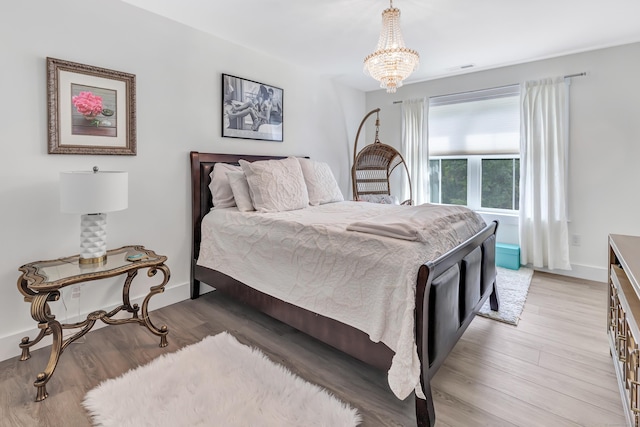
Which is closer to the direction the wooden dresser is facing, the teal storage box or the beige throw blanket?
the beige throw blanket

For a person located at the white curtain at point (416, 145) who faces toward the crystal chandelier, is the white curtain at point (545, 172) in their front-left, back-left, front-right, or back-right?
front-left

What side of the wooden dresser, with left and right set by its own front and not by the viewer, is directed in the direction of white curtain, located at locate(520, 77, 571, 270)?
right

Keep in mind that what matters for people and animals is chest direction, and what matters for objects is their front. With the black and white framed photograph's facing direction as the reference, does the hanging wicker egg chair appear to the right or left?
on its left

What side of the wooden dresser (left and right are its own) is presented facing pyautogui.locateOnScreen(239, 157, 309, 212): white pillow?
front

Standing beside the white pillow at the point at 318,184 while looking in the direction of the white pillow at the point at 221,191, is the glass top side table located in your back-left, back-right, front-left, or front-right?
front-left

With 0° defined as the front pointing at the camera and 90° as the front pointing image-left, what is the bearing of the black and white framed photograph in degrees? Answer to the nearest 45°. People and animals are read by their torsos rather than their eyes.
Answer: approximately 315°

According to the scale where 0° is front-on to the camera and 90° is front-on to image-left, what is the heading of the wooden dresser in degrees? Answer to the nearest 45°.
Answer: approximately 90°

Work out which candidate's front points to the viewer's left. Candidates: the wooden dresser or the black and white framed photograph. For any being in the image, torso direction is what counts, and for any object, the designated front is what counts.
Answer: the wooden dresser

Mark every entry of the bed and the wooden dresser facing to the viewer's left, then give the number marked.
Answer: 1

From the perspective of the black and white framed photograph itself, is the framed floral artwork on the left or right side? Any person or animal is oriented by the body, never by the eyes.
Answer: on its right

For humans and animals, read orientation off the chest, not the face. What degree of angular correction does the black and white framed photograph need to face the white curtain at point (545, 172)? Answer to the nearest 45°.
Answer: approximately 45° to its left

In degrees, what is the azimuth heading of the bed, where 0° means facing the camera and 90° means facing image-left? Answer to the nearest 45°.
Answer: approximately 315°

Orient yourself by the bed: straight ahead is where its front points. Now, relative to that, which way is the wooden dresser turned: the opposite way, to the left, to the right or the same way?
the opposite way

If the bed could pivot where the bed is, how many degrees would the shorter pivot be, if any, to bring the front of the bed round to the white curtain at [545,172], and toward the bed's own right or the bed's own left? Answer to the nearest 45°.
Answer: approximately 90° to the bed's own left

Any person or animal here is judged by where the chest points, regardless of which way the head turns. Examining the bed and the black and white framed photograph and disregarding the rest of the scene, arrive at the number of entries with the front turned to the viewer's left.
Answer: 0

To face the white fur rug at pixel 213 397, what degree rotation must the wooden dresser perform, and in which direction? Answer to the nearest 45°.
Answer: approximately 45° to its left
